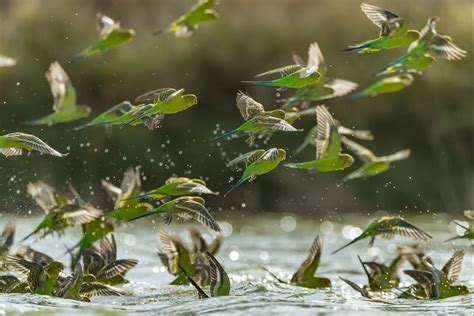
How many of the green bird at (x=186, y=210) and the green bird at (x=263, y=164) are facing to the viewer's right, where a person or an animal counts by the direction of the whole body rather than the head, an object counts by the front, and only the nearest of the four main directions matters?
2

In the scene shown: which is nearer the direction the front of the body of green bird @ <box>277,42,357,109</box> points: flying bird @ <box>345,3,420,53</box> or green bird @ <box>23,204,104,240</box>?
the flying bird

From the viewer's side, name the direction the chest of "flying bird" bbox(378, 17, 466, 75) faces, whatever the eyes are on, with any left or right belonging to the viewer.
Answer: facing to the right of the viewer

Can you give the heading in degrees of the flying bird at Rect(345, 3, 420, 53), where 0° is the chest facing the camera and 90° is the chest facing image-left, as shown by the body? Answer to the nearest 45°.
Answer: approximately 270°

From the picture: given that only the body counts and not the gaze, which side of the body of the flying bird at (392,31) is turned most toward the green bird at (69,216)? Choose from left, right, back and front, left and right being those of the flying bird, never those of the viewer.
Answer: back

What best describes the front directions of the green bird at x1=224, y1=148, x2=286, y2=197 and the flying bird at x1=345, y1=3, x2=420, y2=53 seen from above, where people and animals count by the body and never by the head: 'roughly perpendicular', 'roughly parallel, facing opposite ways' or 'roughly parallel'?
roughly parallel

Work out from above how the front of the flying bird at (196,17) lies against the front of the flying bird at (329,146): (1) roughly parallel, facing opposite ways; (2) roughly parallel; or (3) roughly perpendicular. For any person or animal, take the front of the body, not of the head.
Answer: roughly parallel

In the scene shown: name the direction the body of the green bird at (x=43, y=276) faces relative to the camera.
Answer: to the viewer's right

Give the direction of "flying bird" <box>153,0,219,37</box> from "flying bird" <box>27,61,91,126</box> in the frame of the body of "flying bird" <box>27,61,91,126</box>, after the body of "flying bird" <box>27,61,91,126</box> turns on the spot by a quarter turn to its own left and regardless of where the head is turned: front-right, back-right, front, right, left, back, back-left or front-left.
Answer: back-right
